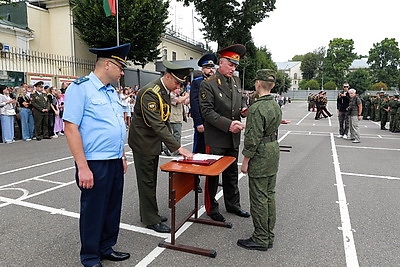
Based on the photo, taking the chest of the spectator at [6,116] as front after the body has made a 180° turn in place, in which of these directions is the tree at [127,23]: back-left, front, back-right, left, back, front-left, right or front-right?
right

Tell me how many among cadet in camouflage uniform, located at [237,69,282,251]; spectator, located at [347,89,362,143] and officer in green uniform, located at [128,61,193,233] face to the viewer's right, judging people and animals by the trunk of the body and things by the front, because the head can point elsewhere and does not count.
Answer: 1

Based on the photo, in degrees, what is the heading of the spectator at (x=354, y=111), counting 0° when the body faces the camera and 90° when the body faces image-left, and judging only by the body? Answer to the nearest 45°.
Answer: approximately 45°

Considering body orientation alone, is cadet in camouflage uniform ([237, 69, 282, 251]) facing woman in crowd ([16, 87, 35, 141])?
yes

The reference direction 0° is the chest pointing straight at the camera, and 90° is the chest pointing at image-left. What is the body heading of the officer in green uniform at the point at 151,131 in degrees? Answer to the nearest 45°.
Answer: approximately 270°

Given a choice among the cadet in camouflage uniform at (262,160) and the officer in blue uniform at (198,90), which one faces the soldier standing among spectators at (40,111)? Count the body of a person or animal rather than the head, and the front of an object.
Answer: the cadet in camouflage uniform

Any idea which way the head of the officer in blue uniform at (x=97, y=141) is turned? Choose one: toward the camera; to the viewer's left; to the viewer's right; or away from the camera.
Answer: to the viewer's right

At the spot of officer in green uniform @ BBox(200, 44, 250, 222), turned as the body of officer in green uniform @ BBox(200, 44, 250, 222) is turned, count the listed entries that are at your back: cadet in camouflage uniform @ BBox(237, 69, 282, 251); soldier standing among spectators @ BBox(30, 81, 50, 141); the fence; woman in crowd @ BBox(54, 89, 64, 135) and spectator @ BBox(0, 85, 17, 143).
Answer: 4

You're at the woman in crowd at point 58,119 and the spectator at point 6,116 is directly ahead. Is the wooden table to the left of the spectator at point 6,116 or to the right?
left

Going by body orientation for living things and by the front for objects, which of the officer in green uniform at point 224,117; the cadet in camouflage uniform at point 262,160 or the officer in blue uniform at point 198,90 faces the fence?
the cadet in camouflage uniform

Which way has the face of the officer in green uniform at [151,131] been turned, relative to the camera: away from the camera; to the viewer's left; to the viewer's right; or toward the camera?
to the viewer's right

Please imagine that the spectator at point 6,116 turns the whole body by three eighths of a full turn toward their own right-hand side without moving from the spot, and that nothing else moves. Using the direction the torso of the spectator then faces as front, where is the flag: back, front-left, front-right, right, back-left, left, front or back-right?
back-right

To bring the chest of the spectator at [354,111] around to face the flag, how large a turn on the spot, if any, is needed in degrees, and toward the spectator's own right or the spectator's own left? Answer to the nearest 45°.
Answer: approximately 45° to the spectator's own right

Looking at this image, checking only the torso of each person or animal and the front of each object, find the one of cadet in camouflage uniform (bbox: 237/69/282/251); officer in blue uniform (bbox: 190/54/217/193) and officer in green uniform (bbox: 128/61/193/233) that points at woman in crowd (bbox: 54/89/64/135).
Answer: the cadet in camouflage uniform

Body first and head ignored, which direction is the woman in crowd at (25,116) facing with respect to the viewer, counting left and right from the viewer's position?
facing the viewer and to the right of the viewer
